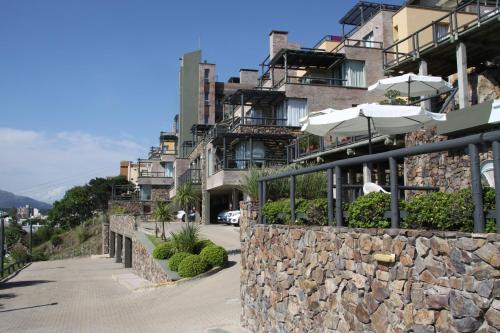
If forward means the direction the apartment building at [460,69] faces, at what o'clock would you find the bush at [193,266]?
The bush is roughly at 1 o'clock from the apartment building.

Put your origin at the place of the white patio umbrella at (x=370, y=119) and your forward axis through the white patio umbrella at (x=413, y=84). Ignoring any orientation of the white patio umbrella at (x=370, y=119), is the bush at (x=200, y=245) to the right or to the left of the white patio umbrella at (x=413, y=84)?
left

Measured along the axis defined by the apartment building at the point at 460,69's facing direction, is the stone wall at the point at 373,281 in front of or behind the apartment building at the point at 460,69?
in front

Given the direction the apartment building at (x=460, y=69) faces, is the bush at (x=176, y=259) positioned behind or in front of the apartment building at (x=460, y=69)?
in front

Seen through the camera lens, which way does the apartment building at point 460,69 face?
facing the viewer and to the left of the viewer

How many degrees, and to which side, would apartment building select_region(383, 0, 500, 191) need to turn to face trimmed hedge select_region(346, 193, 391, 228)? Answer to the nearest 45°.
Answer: approximately 45° to its left

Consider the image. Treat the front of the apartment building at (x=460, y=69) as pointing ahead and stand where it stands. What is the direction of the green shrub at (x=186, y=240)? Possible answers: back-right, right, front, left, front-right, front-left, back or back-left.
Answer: front-right

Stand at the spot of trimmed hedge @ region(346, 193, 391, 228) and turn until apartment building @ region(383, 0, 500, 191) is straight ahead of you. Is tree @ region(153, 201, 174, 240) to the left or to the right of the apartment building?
left

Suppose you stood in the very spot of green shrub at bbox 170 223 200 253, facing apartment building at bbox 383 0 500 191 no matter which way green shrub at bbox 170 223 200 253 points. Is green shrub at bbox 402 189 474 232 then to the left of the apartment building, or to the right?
right

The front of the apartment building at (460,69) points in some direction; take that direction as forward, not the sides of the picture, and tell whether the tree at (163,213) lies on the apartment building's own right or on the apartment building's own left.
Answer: on the apartment building's own right
